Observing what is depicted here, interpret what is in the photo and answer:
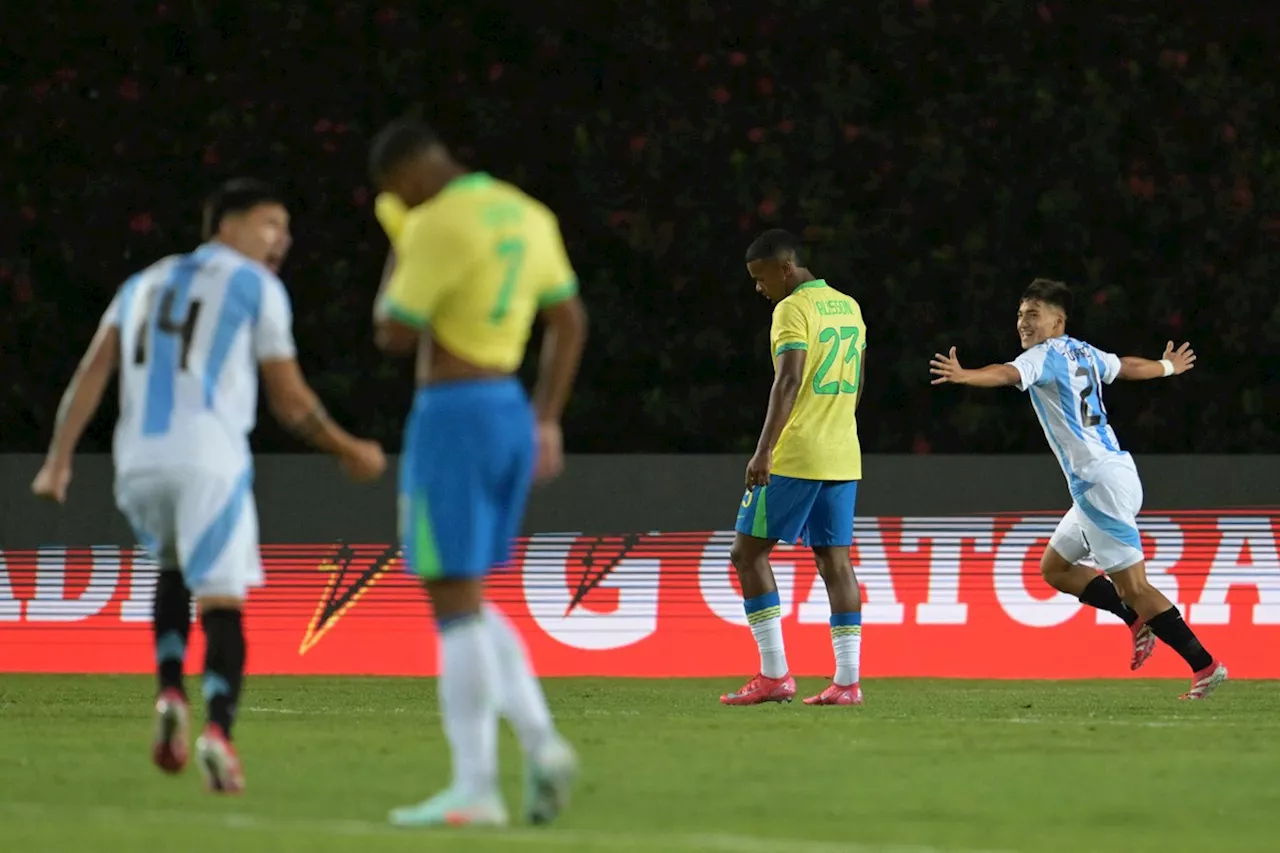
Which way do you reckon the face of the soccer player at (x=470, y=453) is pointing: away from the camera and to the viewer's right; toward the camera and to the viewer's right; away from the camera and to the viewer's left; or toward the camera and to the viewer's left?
away from the camera and to the viewer's left

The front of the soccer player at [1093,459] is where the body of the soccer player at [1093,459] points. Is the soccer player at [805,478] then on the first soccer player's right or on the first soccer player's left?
on the first soccer player's left

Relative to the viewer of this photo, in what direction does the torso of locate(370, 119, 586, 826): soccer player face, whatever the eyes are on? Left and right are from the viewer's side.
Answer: facing away from the viewer and to the left of the viewer

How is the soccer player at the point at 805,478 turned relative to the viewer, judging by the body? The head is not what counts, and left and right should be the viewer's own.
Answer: facing away from the viewer and to the left of the viewer

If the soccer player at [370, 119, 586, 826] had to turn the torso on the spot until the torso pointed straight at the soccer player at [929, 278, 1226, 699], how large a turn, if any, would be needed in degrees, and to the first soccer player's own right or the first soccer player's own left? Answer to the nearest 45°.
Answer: approximately 90° to the first soccer player's own right
